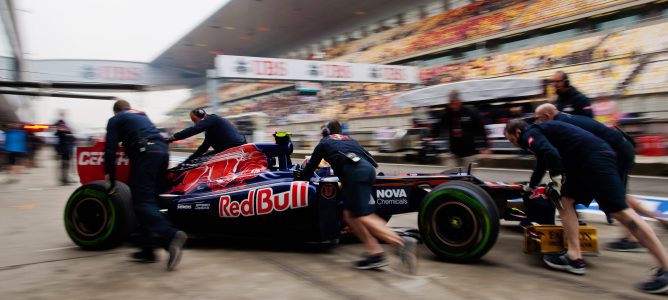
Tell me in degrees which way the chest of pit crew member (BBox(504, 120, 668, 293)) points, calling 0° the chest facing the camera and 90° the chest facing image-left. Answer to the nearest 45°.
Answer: approximately 90°

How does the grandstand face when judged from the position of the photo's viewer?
facing the viewer and to the left of the viewer

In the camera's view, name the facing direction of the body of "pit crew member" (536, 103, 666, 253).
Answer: to the viewer's left

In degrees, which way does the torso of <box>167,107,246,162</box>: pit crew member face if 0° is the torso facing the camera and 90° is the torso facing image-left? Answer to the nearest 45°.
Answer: approximately 90°

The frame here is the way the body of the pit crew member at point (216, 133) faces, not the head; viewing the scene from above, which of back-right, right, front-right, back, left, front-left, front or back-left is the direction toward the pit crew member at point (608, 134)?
back-left

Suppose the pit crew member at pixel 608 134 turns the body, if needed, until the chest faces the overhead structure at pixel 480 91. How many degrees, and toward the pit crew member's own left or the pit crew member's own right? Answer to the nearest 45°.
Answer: approximately 90° to the pit crew member's own right

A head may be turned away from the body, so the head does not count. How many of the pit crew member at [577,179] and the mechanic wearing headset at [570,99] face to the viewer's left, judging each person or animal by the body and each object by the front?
2

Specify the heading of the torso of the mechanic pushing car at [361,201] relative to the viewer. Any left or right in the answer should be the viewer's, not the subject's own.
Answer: facing away from the viewer and to the left of the viewer

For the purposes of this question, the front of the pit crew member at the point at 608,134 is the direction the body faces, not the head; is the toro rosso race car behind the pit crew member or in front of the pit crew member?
in front

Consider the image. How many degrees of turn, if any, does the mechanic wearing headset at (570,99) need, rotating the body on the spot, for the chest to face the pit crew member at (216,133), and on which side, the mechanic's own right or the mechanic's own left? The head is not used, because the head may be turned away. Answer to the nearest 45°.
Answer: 0° — they already face them

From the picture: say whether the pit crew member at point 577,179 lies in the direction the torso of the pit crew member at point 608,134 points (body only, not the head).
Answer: no

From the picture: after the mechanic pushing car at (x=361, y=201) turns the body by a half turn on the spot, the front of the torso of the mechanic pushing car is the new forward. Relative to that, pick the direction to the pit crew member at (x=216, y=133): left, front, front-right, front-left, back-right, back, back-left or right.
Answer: back

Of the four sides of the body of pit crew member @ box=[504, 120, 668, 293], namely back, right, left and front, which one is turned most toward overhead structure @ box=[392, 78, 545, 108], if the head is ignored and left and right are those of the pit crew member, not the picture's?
right

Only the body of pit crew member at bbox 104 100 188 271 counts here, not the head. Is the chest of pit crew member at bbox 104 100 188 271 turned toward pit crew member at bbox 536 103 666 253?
no

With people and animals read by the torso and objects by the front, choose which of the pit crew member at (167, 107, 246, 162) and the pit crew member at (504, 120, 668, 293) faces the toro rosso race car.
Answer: the pit crew member at (504, 120, 668, 293)

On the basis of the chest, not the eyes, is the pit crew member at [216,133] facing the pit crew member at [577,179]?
no

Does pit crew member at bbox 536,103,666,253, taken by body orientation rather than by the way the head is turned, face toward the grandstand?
no
